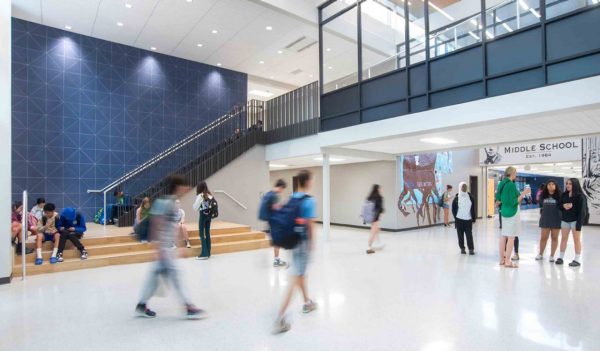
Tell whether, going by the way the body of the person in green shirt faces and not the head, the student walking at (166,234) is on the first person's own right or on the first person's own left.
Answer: on the first person's own right

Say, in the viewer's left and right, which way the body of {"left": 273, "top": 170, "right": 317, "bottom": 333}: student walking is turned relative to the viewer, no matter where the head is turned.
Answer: facing away from the viewer and to the right of the viewer

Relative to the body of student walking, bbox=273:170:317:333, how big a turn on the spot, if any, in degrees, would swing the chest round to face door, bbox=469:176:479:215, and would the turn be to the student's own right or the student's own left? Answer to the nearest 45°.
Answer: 0° — they already face it

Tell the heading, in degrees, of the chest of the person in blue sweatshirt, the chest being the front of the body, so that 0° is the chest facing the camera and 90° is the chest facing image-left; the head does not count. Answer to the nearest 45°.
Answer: approximately 0°

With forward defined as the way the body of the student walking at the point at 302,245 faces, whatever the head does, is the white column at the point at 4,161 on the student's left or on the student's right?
on the student's left

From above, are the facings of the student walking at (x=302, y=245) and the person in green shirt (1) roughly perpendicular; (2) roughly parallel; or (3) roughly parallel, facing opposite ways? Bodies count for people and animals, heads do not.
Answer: roughly perpendicular
